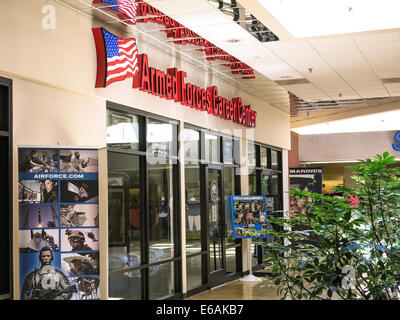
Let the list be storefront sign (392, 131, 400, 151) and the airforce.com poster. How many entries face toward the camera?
2

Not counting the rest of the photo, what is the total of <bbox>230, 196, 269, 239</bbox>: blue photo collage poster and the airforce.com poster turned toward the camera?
2

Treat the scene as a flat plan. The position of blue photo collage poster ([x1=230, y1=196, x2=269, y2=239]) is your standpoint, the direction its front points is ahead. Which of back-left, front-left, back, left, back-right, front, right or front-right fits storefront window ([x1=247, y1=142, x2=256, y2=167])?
back

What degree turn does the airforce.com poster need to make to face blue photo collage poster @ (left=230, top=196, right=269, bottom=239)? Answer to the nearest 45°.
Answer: approximately 135° to its left

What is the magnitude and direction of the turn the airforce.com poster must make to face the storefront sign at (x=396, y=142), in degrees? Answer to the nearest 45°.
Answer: approximately 135° to its left

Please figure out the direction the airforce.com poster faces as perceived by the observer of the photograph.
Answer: facing the viewer

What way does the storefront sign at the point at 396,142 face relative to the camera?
toward the camera

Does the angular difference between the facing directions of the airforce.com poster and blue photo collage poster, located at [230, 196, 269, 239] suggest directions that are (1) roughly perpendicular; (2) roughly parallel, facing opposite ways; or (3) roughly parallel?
roughly parallel

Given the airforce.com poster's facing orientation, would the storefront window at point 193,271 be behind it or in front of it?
behind

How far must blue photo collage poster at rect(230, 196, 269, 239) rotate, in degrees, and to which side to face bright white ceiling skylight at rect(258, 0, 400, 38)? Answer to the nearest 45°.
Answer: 0° — it already faces it

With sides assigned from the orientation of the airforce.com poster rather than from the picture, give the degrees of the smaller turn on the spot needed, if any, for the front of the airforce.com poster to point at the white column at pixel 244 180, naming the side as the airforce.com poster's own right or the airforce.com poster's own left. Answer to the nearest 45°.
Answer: approximately 135° to the airforce.com poster's own left

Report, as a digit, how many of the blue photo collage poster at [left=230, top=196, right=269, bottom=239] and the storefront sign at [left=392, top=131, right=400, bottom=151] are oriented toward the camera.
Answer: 2

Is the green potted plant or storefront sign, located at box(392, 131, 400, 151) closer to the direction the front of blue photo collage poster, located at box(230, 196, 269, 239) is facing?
the green potted plant

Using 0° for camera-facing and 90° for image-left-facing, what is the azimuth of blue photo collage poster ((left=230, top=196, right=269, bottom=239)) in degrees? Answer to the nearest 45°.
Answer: approximately 0°

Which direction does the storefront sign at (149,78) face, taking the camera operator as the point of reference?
facing the viewer and to the right of the viewer

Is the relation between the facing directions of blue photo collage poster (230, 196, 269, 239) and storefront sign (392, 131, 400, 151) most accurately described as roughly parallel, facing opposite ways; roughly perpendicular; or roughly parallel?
roughly parallel
